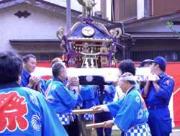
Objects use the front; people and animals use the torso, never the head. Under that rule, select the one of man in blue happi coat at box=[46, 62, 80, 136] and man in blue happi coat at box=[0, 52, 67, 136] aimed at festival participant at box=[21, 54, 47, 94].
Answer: man in blue happi coat at box=[0, 52, 67, 136]

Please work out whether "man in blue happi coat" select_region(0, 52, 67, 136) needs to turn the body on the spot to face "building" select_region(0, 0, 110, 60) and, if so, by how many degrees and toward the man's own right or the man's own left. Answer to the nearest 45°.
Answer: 0° — they already face it

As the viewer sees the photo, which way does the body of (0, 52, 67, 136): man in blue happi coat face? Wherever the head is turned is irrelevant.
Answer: away from the camera

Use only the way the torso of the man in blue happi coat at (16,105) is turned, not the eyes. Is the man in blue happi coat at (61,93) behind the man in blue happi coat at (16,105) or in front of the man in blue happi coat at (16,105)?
in front

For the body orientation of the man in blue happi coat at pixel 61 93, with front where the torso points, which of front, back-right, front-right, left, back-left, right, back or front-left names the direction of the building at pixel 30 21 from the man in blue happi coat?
left
